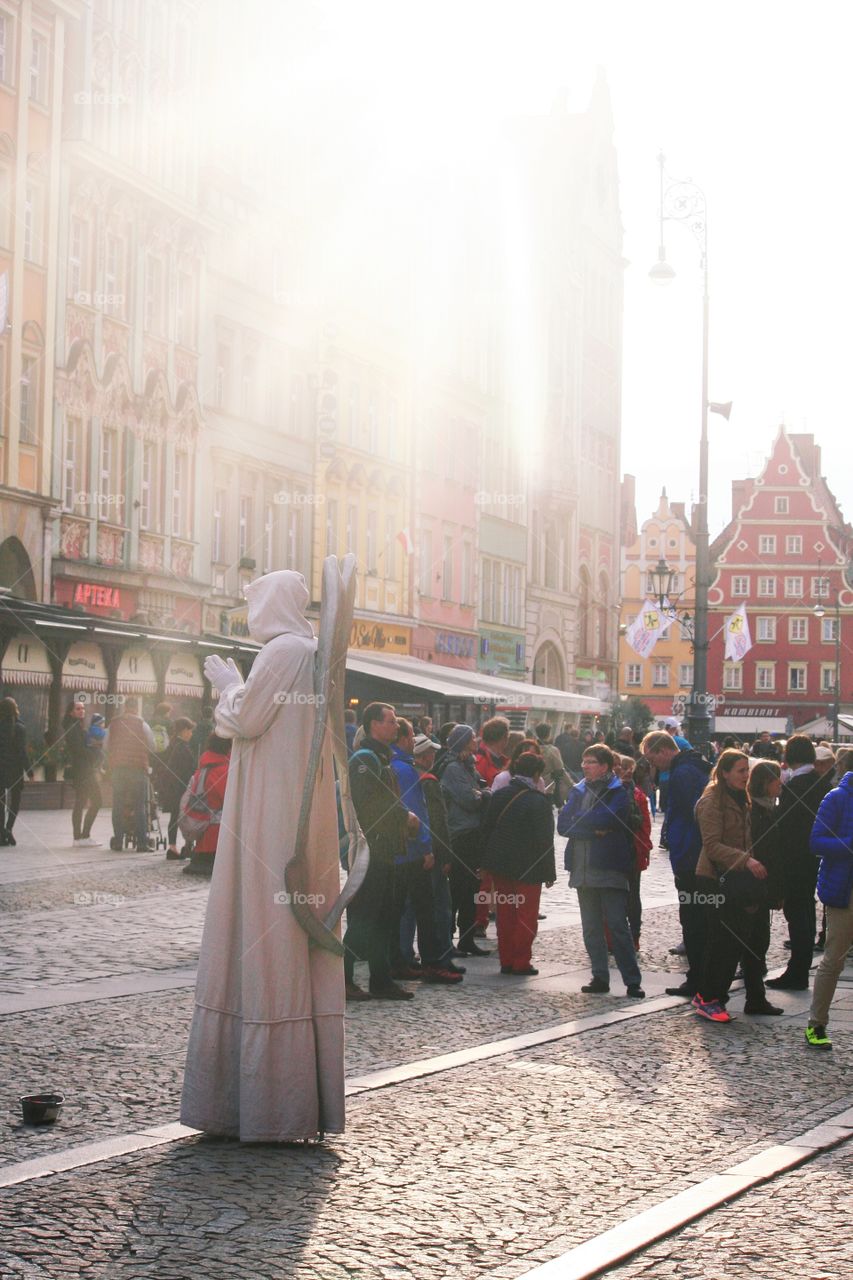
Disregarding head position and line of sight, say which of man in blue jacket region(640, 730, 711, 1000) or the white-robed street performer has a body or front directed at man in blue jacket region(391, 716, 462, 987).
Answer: man in blue jacket region(640, 730, 711, 1000)

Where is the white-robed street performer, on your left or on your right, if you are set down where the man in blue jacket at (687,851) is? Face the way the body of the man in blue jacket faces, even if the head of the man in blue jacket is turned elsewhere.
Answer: on your left

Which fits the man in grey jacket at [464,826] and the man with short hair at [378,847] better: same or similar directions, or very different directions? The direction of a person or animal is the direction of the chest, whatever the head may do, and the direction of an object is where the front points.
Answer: same or similar directions

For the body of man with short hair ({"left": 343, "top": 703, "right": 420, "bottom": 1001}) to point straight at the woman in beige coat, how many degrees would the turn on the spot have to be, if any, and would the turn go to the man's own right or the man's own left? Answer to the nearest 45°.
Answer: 0° — they already face them

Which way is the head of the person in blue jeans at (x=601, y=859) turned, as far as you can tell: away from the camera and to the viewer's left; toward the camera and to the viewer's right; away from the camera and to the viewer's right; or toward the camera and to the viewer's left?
toward the camera and to the viewer's left

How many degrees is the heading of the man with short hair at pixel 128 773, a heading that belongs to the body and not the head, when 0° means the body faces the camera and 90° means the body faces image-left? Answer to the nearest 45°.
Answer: approximately 180°
